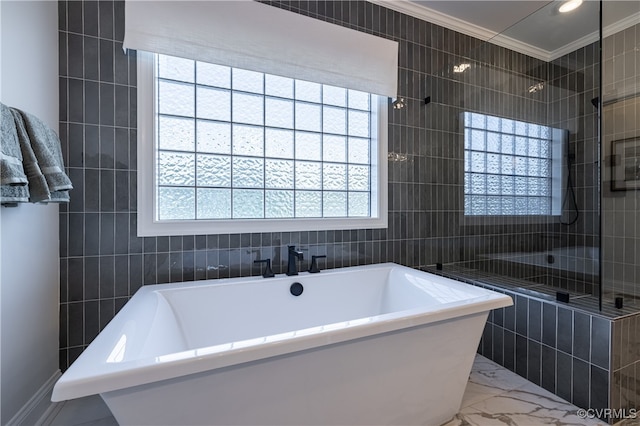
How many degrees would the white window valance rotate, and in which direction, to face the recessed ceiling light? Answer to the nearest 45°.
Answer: approximately 45° to its left

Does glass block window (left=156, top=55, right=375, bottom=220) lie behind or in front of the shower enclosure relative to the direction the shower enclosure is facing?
in front

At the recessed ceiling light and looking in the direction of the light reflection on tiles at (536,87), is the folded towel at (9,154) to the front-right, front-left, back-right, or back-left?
back-left

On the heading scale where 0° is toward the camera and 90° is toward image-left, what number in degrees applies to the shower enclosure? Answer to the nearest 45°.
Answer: approximately 45°

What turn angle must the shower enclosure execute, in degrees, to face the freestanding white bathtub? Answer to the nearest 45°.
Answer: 0° — it already faces it

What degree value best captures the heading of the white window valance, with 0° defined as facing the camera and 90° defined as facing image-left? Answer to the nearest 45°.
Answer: approximately 315°

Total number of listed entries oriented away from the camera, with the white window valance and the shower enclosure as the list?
0

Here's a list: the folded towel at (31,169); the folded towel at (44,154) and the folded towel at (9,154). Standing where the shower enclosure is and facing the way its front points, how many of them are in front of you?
3

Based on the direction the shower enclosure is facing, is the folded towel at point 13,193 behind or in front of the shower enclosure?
in front
